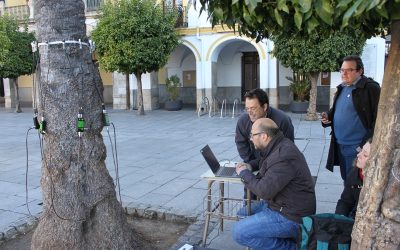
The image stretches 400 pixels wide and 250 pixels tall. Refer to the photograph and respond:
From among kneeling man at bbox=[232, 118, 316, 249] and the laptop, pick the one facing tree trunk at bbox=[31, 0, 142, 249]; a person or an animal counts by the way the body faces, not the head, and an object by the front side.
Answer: the kneeling man

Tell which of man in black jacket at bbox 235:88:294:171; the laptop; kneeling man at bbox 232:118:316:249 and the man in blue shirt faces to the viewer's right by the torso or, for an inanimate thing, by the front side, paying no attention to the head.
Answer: the laptop

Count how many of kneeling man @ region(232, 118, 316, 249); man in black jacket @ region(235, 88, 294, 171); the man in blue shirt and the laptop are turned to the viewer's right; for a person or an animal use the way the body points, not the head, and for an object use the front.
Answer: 1

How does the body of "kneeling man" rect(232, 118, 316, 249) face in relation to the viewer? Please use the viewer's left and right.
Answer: facing to the left of the viewer

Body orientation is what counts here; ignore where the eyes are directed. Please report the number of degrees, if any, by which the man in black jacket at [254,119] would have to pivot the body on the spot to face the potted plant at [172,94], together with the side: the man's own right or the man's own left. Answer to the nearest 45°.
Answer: approximately 135° to the man's own right

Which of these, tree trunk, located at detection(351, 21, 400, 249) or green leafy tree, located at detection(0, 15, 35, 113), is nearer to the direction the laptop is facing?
the tree trunk

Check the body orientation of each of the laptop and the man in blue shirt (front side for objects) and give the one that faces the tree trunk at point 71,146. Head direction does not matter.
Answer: the man in blue shirt

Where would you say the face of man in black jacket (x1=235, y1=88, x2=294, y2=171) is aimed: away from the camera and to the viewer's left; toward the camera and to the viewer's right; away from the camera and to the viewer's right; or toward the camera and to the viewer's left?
toward the camera and to the viewer's left

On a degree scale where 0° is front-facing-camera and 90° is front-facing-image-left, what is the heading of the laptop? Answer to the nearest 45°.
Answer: approximately 270°

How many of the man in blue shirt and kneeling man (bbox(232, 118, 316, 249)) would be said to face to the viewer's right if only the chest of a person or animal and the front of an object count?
0

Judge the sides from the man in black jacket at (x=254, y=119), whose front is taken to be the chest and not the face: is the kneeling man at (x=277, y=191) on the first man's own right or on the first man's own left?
on the first man's own left

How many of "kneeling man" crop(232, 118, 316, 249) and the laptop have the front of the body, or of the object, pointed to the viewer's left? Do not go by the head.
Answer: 1
